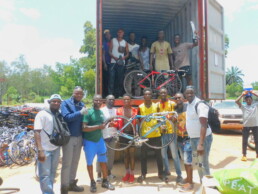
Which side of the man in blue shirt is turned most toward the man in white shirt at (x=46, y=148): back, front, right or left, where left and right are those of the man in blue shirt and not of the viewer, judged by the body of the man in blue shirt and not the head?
right

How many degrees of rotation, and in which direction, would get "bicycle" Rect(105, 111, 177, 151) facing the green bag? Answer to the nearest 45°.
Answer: approximately 90° to its right

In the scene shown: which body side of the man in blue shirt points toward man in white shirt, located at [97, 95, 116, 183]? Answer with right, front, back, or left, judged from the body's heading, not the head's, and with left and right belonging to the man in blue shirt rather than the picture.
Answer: left

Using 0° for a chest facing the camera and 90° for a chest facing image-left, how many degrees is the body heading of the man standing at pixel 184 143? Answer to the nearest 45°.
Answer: approximately 45°

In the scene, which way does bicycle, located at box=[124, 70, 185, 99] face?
to the viewer's right
